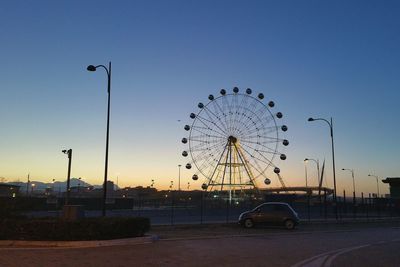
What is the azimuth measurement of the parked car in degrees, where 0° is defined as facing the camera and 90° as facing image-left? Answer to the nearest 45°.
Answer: approximately 90°

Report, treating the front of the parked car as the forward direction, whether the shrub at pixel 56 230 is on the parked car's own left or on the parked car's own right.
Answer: on the parked car's own left
